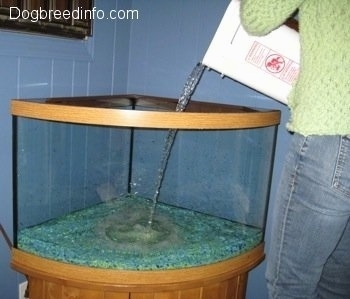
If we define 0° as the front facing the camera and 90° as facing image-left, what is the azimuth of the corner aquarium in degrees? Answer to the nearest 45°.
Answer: approximately 0°

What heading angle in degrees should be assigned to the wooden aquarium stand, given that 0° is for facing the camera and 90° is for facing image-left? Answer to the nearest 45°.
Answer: approximately 0°
